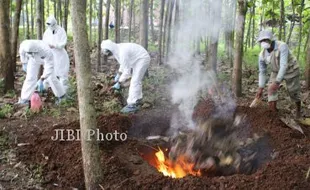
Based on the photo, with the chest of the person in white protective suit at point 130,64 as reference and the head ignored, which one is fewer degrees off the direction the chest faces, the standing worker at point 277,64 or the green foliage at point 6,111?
the green foliage

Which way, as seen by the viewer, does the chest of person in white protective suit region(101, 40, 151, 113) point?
to the viewer's left

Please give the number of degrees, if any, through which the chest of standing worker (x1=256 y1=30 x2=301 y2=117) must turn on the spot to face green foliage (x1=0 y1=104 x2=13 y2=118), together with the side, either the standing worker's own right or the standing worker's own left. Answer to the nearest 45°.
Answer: approximately 45° to the standing worker's own right

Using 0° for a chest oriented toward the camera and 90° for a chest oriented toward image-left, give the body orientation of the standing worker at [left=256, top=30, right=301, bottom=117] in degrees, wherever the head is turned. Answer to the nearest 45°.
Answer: approximately 45°
